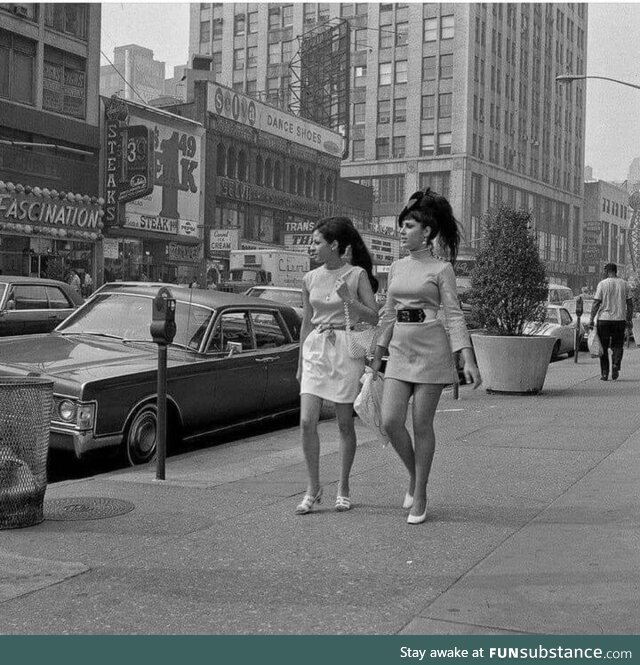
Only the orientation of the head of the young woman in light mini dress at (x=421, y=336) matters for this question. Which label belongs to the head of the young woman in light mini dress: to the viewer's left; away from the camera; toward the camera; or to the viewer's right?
to the viewer's left

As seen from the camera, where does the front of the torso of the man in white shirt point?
away from the camera

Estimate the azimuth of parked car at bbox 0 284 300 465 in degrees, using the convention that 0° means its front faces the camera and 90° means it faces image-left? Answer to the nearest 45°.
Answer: approximately 45°

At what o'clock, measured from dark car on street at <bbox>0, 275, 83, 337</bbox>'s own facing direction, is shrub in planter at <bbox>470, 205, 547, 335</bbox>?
The shrub in planter is roughly at 9 o'clock from the dark car on street.

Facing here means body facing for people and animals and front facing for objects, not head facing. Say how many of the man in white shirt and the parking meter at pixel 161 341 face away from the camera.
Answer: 1

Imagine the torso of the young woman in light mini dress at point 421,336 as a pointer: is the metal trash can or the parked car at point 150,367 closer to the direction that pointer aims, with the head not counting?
the metal trash can

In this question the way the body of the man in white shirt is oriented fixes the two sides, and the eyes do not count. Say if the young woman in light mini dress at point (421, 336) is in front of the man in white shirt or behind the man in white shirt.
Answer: behind

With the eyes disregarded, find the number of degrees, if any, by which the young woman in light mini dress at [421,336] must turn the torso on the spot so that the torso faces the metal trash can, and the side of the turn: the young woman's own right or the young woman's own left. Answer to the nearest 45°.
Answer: approximately 45° to the young woman's own right

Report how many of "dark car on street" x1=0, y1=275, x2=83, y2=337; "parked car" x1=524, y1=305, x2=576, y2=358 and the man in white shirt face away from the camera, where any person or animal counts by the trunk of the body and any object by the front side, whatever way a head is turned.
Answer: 1

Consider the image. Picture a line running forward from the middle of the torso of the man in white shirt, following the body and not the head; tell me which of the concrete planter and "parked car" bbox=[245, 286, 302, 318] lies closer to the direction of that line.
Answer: the parked car

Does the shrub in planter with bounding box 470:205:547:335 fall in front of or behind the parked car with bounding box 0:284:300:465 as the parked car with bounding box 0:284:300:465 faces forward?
behind
